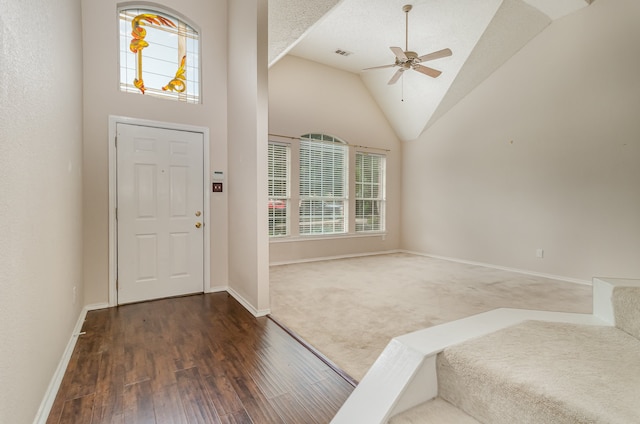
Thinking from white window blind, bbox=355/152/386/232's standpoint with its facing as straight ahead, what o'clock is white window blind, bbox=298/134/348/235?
white window blind, bbox=298/134/348/235 is roughly at 3 o'clock from white window blind, bbox=355/152/386/232.

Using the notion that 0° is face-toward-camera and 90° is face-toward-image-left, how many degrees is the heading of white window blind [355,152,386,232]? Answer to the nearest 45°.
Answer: approximately 315°

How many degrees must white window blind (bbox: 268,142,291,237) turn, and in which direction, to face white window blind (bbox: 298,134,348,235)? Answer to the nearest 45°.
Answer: approximately 90° to its left

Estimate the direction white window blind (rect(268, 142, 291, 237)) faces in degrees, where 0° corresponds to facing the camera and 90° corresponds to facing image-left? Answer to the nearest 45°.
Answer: approximately 315°

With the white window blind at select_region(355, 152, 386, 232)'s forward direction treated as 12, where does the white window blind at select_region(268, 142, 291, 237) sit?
the white window blind at select_region(268, 142, 291, 237) is roughly at 3 o'clock from the white window blind at select_region(355, 152, 386, 232).

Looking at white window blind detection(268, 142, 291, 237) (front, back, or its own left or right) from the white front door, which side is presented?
right

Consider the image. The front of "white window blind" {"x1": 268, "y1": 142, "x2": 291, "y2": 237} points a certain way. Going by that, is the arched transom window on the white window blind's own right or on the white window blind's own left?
on the white window blind's own right

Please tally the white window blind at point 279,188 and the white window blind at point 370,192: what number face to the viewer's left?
0
